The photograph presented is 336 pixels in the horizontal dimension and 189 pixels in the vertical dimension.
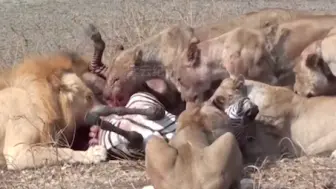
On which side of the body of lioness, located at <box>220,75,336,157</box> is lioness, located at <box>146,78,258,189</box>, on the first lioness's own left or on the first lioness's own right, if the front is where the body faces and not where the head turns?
on the first lioness's own left

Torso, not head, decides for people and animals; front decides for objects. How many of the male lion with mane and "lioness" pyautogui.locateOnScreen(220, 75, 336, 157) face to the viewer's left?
1

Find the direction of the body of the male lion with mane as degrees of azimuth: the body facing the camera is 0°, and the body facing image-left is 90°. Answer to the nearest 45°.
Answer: approximately 270°

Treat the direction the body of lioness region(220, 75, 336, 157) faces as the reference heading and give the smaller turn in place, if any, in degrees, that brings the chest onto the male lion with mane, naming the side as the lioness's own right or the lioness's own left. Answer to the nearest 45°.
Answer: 0° — it already faces it

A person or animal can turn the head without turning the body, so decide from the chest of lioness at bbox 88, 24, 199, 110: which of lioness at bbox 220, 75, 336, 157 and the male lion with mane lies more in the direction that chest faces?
the male lion with mane

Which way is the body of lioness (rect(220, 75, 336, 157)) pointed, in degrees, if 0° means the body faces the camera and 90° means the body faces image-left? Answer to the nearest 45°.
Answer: approximately 90°

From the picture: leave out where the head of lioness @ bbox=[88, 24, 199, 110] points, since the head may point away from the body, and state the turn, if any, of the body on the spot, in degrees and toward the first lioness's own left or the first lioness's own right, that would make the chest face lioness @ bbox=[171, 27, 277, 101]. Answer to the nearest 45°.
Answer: approximately 135° to the first lioness's own left

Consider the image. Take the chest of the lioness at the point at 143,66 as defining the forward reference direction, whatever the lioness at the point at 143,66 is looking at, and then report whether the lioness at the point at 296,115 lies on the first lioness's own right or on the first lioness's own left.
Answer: on the first lioness's own left

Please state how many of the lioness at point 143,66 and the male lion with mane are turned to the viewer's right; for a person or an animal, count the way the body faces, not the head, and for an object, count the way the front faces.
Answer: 1

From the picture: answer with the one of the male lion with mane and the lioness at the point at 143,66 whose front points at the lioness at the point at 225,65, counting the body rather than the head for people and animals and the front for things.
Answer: the male lion with mane
